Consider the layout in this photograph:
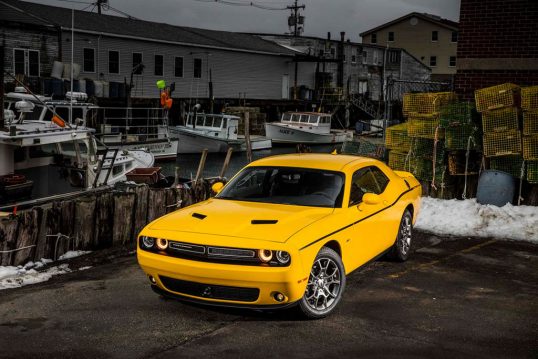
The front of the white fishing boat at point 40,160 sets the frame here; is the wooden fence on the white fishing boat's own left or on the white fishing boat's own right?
on the white fishing boat's own right

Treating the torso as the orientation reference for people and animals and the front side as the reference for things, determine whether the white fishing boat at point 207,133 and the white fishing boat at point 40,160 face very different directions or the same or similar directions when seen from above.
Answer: very different directions

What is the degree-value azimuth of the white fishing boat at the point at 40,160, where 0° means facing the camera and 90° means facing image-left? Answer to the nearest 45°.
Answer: approximately 225°

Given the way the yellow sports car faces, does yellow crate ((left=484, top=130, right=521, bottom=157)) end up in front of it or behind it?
behind

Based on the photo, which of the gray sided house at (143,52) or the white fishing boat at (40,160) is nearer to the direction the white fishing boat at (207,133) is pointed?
the white fishing boat
